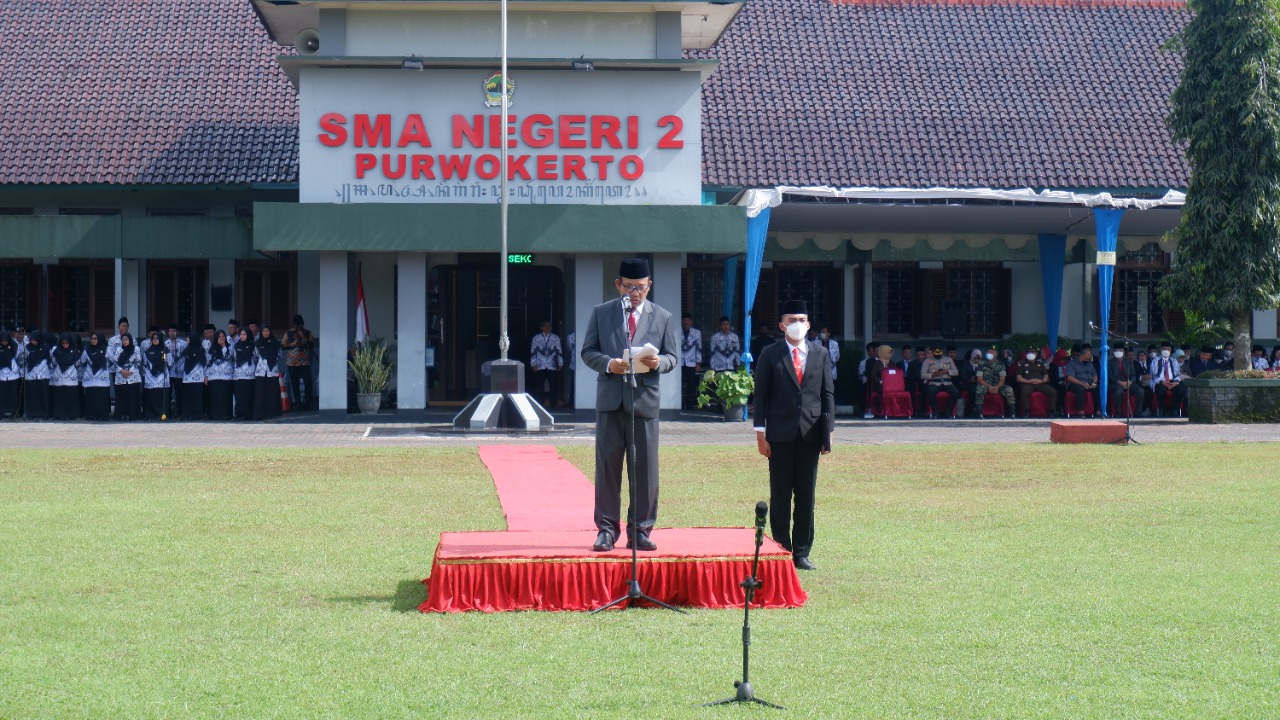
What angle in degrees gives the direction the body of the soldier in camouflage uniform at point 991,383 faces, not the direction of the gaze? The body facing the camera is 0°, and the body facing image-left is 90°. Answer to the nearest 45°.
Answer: approximately 0°

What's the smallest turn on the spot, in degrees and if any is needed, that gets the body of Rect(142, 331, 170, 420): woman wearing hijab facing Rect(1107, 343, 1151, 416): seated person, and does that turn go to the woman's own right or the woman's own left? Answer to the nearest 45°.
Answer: approximately 90° to the woman's own left

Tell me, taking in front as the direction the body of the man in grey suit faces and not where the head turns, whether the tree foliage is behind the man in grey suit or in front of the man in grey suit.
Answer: behind

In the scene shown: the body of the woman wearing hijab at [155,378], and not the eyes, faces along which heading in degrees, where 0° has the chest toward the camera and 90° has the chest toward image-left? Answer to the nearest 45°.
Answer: approximately 0°

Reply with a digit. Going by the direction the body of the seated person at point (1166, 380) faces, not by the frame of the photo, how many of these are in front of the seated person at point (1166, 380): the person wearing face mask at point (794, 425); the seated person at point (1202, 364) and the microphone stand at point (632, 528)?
2

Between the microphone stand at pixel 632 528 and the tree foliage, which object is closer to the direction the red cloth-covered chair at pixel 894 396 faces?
the microphone stand

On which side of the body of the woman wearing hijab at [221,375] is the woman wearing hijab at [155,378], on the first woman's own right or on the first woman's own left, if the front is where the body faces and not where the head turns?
on the first woman's own right

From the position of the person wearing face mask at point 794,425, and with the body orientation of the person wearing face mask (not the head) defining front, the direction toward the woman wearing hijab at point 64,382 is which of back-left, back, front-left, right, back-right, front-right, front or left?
back-right

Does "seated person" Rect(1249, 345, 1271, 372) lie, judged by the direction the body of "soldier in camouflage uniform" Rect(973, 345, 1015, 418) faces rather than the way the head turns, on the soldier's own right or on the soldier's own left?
on the soldier's own left

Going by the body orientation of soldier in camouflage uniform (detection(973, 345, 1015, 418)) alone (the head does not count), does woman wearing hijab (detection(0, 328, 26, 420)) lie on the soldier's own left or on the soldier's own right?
on the soldier's own right

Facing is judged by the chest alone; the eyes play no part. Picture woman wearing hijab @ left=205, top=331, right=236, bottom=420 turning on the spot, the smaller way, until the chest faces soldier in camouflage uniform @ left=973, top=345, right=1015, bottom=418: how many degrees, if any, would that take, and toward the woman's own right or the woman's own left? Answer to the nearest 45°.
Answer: approximately 90° to the woman's own left
